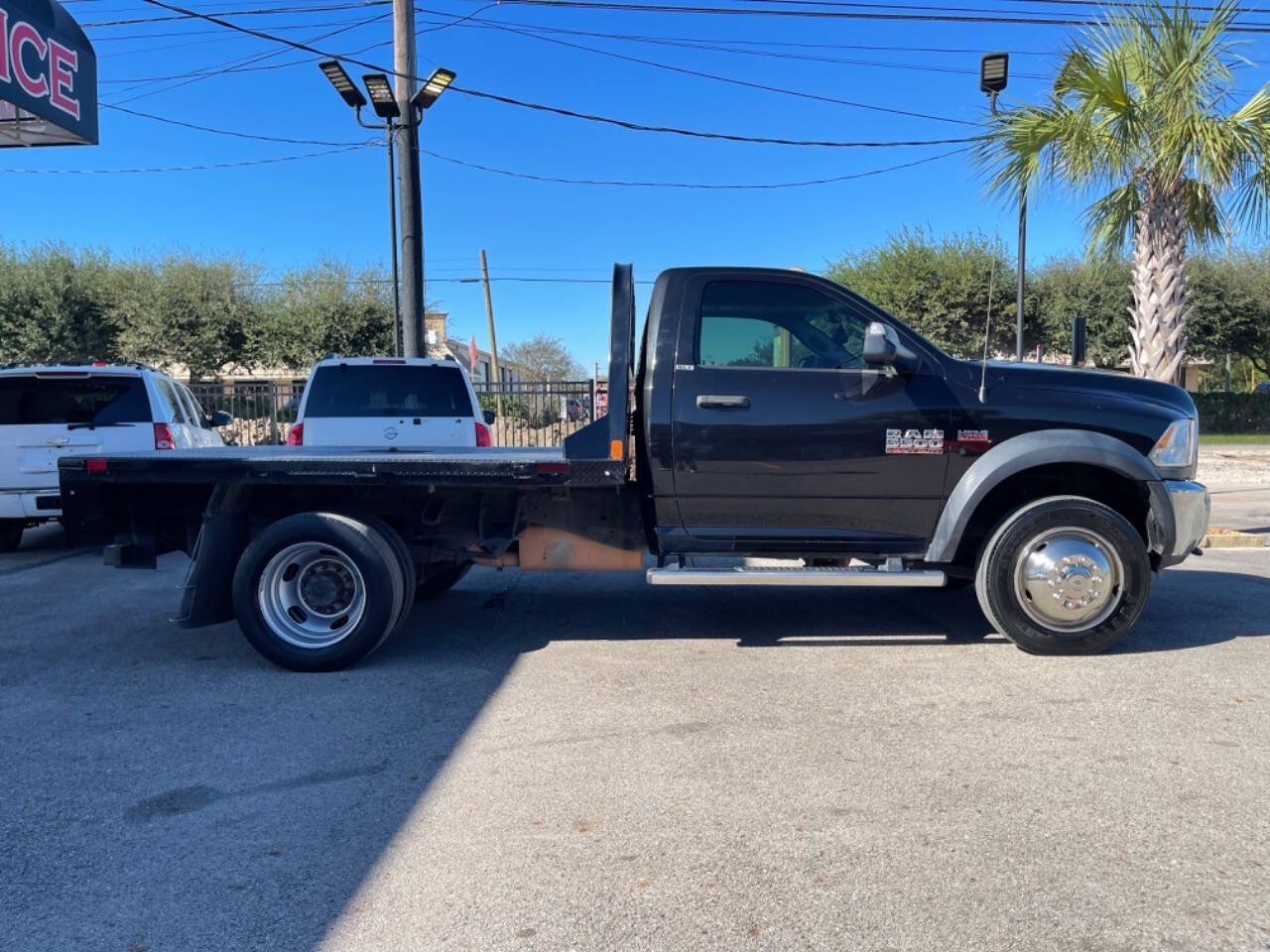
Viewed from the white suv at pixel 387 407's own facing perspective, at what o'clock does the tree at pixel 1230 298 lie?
The tree is roughly at 2 o'clock from the white suv.

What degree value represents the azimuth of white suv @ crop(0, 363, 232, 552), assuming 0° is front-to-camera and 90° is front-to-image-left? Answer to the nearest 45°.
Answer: approximately 225°

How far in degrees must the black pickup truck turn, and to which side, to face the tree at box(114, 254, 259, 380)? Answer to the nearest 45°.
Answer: approximately 135° to its left

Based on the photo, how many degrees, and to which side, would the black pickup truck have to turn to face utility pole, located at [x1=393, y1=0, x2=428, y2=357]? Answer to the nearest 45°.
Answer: approximately 135° to its left

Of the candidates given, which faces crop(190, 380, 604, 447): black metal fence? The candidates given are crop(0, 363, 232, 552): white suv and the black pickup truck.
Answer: the white suv

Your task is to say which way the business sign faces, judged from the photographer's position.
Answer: facing the viewer and to the right of the viewer

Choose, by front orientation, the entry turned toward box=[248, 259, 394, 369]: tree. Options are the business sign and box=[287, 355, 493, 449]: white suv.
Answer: the white suv

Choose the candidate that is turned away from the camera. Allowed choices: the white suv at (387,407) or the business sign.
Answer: the white suv

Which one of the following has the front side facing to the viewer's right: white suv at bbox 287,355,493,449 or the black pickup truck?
the black pickup truck

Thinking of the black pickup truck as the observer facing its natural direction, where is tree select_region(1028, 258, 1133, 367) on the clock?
The tree is roughly at 10 o'clock from the black pickup truck.

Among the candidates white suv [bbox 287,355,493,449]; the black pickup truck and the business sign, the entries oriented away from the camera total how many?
1

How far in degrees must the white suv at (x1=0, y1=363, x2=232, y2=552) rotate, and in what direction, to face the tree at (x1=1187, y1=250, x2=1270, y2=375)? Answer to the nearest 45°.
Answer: approximately 45° to its right

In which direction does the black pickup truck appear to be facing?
to the viewer's right

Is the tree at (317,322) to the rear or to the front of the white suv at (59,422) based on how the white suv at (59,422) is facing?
to the front

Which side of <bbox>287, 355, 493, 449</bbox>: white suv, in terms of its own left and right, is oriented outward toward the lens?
back

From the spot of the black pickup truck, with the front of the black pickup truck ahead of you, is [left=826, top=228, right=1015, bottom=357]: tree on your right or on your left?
on your left

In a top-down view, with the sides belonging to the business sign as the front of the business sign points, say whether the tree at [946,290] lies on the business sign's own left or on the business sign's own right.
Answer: on the business sign's own left

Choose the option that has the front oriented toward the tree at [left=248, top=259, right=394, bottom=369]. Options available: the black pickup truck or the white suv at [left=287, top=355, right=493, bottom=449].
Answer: the white suv
